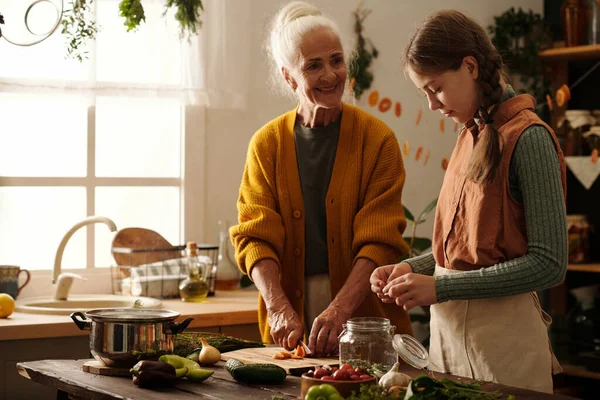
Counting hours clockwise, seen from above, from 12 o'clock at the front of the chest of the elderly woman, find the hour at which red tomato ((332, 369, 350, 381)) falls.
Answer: The red tomato is roughly at 12 o'clock from the elderly woman.

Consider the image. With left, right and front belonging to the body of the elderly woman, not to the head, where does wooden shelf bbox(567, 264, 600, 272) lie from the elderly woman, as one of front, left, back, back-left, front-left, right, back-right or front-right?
back-left

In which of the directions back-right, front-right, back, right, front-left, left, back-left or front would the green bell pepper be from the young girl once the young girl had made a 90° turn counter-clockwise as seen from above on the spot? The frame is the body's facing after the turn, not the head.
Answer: right

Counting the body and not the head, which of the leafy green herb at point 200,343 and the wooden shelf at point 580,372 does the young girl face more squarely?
the leafy green herb

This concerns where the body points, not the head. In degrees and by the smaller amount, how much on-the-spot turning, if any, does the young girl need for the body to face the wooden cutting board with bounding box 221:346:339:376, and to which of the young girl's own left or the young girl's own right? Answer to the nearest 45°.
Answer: approximately 45° to the young girl's own right

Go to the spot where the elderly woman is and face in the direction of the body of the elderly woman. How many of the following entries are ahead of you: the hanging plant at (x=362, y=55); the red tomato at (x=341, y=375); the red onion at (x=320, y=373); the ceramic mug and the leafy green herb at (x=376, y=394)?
3

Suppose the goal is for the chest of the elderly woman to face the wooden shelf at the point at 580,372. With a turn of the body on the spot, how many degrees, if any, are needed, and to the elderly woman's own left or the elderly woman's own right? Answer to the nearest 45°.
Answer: approximately 135° to the elderly woman's own left

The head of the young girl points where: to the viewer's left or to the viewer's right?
to the viewer's left

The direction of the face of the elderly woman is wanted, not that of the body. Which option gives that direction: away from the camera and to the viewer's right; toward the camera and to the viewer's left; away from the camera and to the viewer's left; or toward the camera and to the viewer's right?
toward the camera and to the viewer's right

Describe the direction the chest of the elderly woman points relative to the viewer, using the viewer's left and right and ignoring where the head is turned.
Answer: facing the viewer

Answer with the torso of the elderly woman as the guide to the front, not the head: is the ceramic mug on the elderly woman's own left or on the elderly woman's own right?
on the elderly woman's own right

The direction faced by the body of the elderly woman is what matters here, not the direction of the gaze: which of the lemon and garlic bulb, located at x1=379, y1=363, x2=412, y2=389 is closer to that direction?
the garlic bulb

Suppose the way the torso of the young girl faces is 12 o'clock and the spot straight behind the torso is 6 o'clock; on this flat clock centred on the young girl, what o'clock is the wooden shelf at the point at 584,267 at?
The wooden shelf is roughly at 5 o'clock from the young girl.

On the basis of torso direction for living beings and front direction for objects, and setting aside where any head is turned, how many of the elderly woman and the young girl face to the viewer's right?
0

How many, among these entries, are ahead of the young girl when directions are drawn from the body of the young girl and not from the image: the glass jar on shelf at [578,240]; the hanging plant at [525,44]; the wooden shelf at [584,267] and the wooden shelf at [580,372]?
0

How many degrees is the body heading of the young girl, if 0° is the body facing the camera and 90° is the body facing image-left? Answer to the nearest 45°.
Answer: approximately 45°

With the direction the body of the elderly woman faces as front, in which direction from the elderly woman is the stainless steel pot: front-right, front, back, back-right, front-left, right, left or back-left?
front-right

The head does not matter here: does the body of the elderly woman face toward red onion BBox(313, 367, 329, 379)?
yes
